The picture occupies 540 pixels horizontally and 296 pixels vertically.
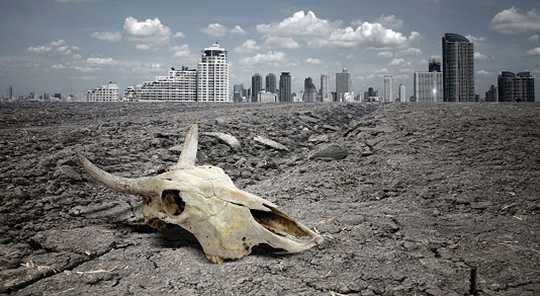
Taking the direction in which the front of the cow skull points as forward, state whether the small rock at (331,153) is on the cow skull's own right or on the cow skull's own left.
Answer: on the cow skull's own left

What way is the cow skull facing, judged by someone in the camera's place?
facing the viewer and to the right of the viewer
